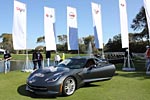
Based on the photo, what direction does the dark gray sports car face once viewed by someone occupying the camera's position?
facing the viewer and to the left of the viewer

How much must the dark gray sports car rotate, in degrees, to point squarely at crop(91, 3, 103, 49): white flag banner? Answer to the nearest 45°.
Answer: approximately 135° to its right

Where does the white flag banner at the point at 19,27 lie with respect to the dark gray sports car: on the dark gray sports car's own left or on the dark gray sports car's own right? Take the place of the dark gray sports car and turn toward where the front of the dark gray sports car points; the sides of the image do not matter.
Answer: on the dark gray sports car's own right

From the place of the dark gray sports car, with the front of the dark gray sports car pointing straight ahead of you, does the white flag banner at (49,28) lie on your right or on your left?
on your right

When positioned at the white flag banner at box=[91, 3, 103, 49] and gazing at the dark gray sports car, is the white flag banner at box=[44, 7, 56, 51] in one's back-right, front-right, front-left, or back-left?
front-right

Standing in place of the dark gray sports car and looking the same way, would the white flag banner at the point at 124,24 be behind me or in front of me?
behind

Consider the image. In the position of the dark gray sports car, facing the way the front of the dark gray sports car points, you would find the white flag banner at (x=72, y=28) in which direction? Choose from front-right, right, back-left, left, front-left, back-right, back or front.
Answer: back-right
